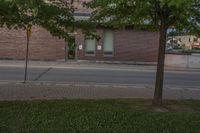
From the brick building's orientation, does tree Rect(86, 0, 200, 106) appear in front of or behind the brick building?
in front

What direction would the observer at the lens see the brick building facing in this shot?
facing the viewer
